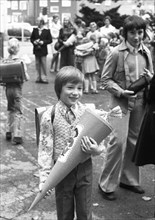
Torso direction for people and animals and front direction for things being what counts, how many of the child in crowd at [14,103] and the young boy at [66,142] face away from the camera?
1

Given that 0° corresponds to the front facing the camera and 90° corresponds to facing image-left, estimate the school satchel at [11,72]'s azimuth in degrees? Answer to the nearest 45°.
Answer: approximately 0°

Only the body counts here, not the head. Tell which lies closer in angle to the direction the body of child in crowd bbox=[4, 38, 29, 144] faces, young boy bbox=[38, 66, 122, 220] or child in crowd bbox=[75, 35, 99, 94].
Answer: the child in crowd

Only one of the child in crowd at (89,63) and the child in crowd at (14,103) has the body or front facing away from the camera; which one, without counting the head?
the child in crowd at (14,103)

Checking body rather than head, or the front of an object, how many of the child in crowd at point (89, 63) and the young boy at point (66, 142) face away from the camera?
0

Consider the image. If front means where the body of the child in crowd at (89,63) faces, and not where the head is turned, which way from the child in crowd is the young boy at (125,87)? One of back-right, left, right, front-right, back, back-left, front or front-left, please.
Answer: front-left

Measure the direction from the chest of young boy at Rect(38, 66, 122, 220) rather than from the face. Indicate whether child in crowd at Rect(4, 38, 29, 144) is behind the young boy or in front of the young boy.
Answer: behind

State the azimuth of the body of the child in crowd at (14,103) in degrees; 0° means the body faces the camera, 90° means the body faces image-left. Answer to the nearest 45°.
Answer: approximately 180°

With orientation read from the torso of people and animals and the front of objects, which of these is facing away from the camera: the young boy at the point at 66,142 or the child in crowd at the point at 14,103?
the child in crowd

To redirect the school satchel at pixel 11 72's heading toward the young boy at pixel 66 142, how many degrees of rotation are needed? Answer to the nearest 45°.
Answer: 0° — it already faces them
